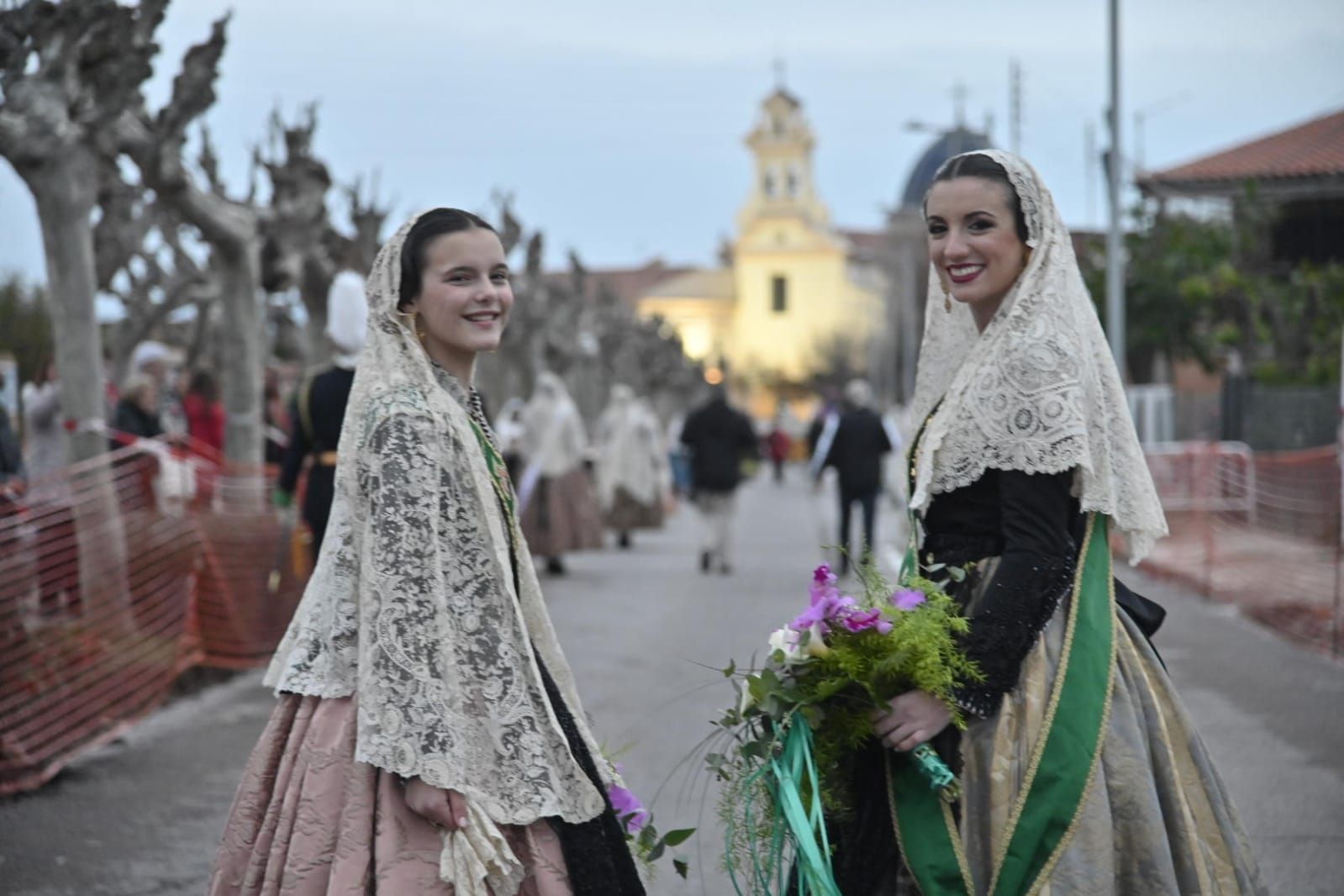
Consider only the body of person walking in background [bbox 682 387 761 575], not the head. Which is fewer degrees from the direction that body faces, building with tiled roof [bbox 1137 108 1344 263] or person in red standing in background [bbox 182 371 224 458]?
the building with tiled roof

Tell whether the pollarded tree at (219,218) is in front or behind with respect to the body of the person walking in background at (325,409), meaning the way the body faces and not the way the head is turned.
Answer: in front

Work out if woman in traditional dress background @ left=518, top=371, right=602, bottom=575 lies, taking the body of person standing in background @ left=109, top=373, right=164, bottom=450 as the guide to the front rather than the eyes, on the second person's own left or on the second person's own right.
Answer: on the second person's own left

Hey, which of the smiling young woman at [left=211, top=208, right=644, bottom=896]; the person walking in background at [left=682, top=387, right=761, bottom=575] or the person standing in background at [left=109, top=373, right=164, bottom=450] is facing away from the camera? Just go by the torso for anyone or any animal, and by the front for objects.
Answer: the person walking in background at [left=682, top=387, right=761, bottom=575]

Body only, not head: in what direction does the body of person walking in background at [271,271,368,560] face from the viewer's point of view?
away from the camera

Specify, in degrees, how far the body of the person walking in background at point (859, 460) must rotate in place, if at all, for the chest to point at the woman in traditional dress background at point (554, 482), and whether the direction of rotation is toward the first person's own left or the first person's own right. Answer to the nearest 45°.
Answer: approximately 90° to the first person's own left

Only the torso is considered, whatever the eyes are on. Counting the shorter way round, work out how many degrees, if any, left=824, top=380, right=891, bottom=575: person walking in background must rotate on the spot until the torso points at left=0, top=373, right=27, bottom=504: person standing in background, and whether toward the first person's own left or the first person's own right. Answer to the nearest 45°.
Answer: approximately 135° to the first person's own left

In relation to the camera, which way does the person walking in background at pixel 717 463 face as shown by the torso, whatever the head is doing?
away from the camera

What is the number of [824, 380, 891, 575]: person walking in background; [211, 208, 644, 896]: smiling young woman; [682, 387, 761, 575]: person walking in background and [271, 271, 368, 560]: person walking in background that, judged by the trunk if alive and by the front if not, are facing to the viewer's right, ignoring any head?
1

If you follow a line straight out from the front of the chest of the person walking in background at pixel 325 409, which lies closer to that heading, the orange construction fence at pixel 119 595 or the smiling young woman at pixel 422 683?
the orange construction fence

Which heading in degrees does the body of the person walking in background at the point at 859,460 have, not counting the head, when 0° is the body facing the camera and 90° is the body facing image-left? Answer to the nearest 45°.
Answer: approximately 180°
